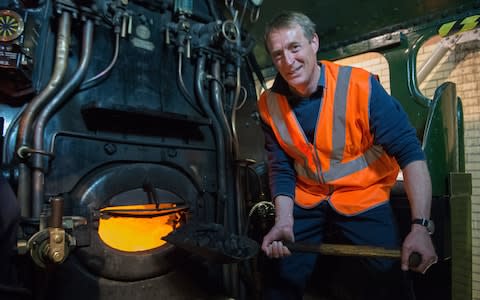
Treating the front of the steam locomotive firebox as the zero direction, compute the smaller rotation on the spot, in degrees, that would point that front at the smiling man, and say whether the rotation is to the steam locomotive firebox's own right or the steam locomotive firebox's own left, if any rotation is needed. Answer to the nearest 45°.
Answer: approximately 45° to the steam locomotive firebox's own left

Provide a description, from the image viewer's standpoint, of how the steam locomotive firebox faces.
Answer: facing the viewer
